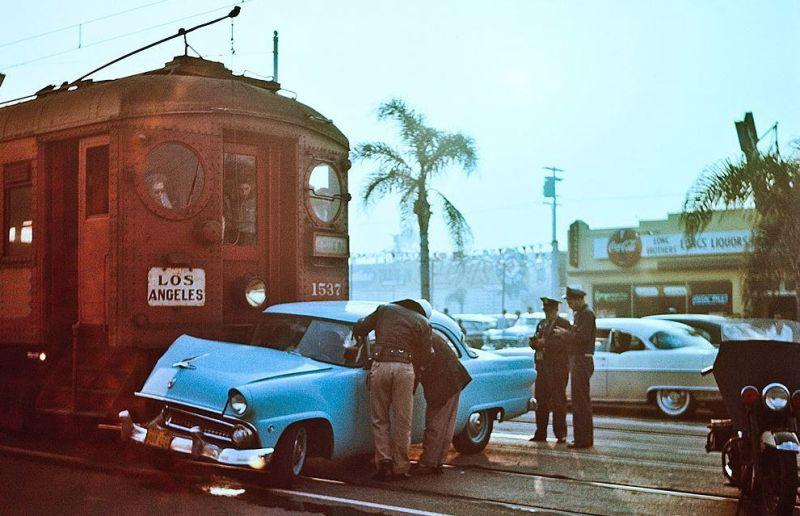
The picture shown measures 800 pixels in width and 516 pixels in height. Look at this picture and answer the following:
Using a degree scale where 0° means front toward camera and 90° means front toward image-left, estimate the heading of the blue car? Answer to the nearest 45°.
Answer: approximately 45°

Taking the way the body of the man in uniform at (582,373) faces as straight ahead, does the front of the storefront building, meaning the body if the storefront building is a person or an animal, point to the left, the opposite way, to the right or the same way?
to the left

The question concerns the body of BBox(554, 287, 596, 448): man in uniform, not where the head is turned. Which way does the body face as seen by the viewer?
to the viewer's left

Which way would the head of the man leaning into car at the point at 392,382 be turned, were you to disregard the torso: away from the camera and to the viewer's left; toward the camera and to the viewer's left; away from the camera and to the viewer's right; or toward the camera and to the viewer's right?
away from the camera and to the viewer's left

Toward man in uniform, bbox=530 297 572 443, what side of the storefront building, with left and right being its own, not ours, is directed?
front

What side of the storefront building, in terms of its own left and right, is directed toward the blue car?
front

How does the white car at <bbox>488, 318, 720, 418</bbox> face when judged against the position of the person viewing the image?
facing to the left of the viewer

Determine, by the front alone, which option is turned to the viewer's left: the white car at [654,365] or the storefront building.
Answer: the white car

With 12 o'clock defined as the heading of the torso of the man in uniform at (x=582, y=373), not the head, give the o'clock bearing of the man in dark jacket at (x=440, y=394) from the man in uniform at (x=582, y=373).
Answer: the man in dark jacket at (x=440, y=394) is roughly at 10 o'clock from the man in uniform at (x=582, y=373).

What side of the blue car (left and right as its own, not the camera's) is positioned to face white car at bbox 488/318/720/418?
back

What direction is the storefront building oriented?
toward the camera

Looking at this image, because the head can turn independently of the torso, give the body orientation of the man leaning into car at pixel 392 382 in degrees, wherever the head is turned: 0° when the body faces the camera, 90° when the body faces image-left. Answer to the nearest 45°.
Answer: approximately 180°

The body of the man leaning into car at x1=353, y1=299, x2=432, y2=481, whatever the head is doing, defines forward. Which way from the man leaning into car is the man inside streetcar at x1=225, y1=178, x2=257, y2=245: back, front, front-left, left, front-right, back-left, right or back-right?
front-left

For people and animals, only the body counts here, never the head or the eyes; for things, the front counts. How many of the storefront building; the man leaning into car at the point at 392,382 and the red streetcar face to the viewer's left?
0

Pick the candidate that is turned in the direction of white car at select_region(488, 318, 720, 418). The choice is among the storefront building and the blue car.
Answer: the storefront building
